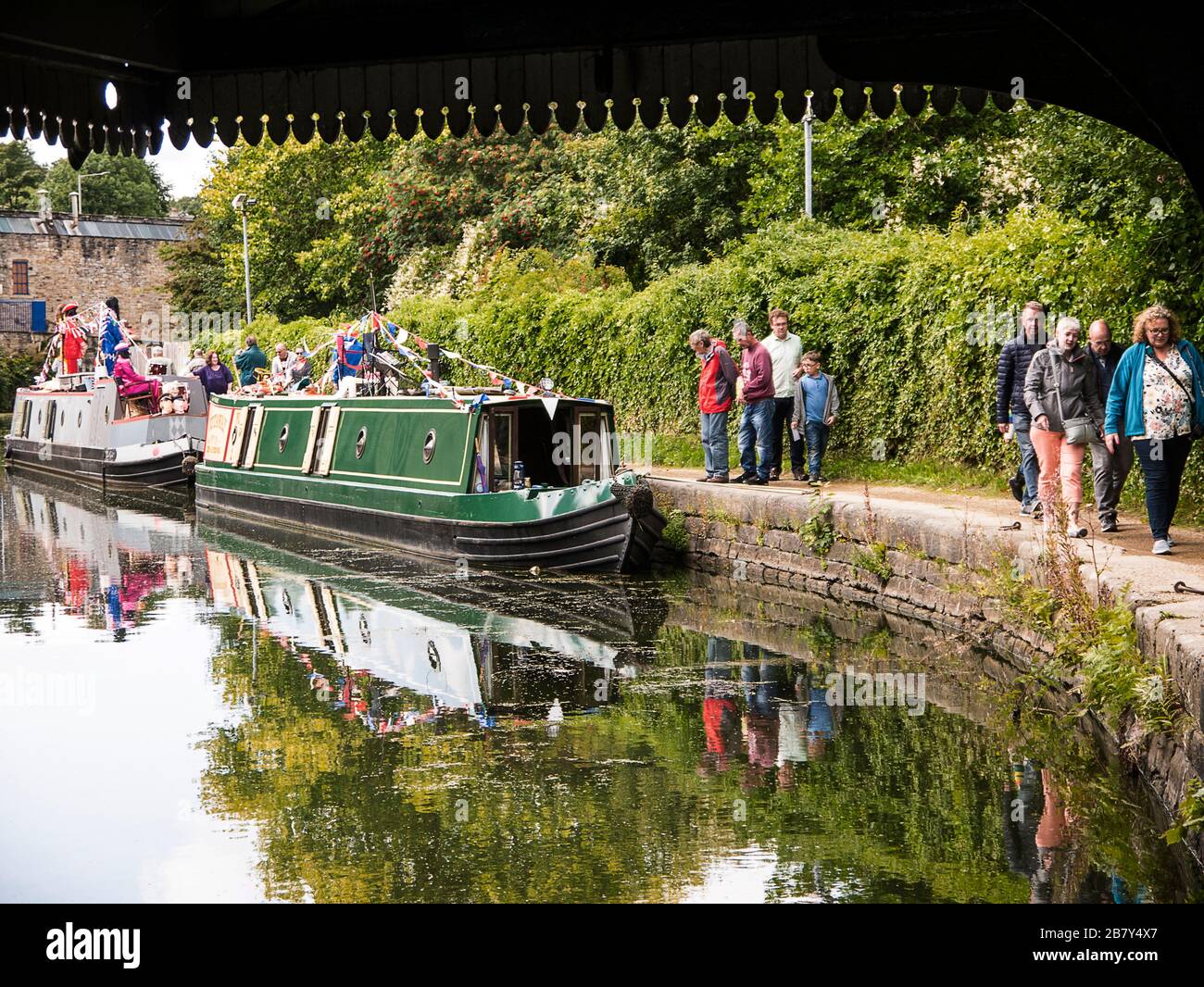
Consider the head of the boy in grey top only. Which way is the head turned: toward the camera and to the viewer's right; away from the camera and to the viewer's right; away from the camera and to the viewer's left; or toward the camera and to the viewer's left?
toward the camera and to the viewer's left

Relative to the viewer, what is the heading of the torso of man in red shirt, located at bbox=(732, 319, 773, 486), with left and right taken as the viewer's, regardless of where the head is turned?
facing the viewer and to the left of the viewer

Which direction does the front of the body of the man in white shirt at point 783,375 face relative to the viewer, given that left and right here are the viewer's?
facing the viewer

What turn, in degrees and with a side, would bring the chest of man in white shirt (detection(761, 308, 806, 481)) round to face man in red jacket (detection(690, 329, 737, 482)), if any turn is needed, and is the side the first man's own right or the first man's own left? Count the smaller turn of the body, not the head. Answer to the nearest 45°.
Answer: approximately 90° to the first man's own right

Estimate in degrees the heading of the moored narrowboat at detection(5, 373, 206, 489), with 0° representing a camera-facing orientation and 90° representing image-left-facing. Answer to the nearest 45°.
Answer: approximately 315°

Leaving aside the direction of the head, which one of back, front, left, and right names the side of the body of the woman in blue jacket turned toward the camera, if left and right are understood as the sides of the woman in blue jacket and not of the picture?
front

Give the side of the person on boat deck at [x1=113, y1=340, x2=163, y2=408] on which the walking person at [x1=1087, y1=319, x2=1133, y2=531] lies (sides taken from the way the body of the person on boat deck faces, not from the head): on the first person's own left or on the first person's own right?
on the first person's own right

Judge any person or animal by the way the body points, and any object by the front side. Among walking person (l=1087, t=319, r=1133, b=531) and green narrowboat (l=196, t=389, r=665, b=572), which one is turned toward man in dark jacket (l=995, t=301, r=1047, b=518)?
the green narrowboat

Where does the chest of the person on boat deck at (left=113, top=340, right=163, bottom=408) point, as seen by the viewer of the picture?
to the viewer's right
